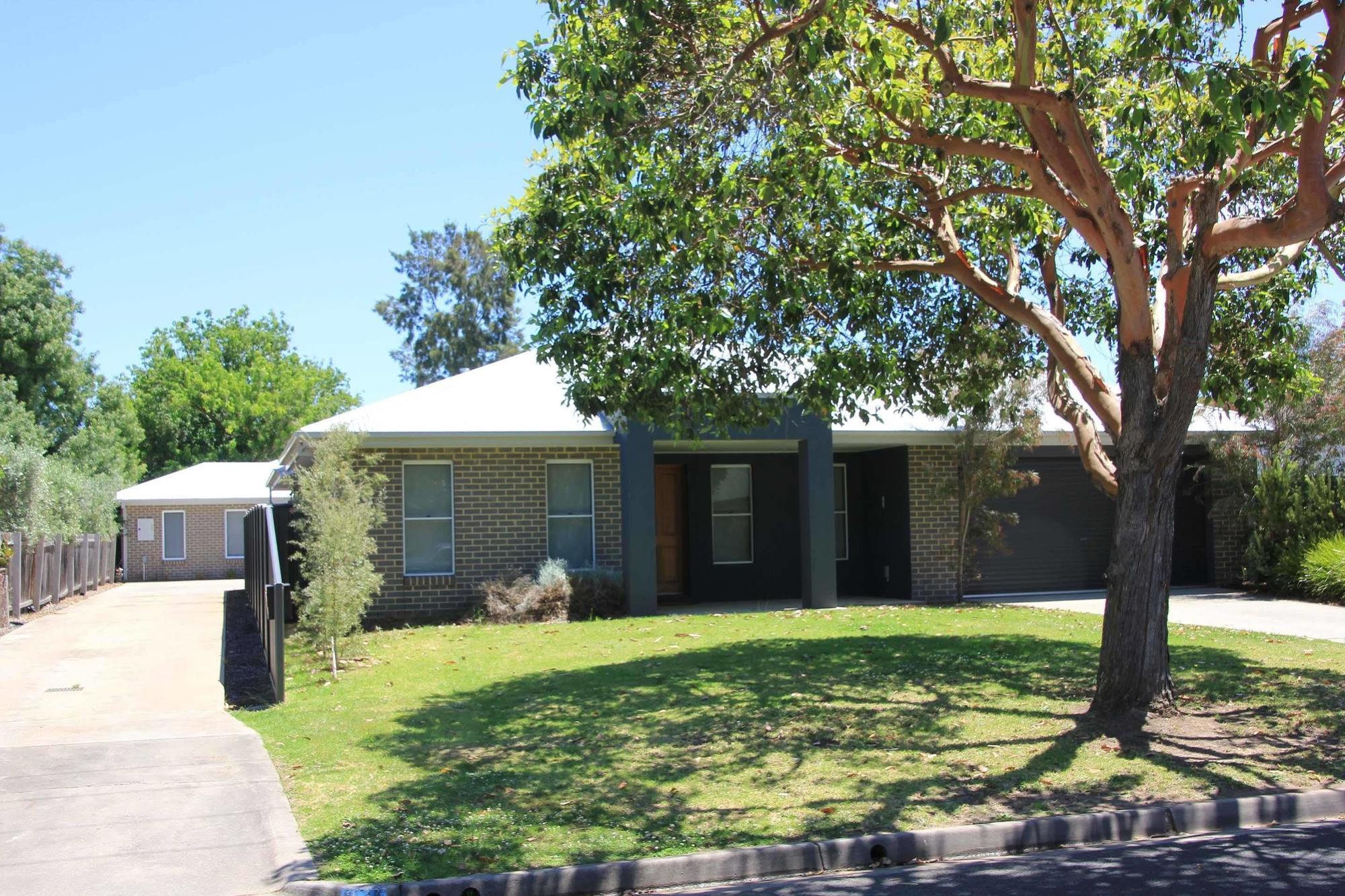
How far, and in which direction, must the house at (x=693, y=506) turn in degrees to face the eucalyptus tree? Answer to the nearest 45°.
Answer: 0° — it already faces it

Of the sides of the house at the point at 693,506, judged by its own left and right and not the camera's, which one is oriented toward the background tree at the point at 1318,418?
left

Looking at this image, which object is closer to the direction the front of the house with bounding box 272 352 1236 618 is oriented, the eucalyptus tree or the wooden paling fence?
the eucalyptus tree

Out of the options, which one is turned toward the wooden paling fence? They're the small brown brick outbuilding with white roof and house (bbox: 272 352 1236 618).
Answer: the small brown brick outbuilding with white roof

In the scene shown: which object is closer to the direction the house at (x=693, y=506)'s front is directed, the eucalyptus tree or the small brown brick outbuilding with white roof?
the eucalyptus tree

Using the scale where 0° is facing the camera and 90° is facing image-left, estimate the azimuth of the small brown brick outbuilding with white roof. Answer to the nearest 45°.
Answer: approximately 0°

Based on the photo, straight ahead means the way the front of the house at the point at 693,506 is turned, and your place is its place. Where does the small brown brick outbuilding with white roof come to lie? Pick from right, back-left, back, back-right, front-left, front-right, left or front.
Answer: back-right

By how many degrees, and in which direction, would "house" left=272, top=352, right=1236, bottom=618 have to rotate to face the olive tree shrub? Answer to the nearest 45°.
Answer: approximately 45° to its right

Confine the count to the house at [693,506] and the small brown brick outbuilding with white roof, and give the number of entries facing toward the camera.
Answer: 2
